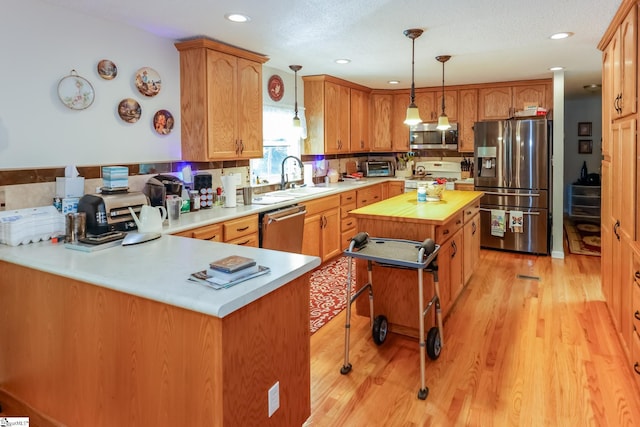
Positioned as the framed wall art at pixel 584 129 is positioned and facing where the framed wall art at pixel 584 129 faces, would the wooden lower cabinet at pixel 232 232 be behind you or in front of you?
in front

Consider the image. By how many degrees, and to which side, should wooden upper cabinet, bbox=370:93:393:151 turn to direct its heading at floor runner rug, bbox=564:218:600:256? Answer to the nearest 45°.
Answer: approximately 90° to its left

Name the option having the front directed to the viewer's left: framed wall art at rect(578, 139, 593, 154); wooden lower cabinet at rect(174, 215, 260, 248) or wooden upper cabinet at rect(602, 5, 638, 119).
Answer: the wooden upper cabinet

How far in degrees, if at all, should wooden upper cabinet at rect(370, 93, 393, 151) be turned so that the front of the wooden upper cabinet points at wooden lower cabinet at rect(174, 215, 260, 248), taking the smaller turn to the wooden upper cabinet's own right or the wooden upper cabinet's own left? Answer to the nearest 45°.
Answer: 0° — it already faces it

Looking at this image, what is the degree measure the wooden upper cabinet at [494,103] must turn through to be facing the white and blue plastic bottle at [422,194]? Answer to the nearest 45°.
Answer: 0° — it already faces it

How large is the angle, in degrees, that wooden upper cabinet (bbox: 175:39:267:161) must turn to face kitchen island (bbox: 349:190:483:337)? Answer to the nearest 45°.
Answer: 0° — it already faces it

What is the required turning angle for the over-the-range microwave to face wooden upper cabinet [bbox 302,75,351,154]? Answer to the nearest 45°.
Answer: approximately 45° to its right

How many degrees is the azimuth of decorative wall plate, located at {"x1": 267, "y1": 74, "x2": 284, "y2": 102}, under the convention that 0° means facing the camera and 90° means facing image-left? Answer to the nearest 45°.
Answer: approximately 315°

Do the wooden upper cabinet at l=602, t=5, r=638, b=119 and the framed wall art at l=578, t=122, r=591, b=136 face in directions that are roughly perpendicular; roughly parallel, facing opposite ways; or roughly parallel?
roughly perpendicular

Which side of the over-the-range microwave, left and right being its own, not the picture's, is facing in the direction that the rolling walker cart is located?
front
